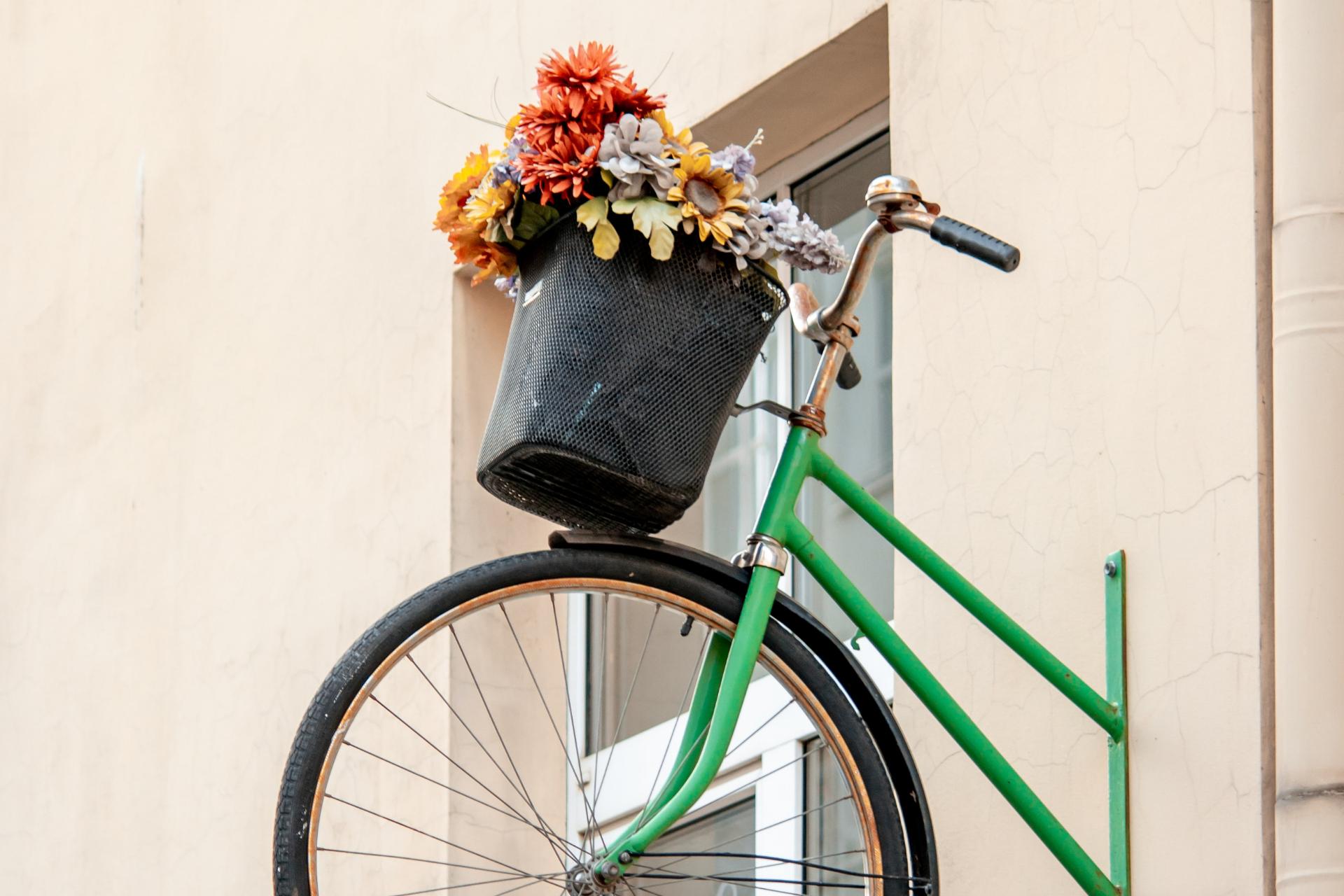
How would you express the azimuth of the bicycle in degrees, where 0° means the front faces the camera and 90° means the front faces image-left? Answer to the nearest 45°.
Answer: approximately 90°
